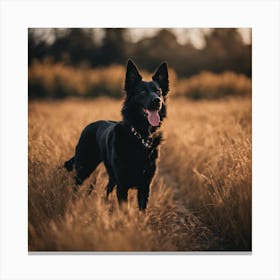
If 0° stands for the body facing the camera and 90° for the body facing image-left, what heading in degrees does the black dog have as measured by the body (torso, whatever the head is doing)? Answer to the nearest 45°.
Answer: approximately 315°
